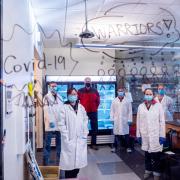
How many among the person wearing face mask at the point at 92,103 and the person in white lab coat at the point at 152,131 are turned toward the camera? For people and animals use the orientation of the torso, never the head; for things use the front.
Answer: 2

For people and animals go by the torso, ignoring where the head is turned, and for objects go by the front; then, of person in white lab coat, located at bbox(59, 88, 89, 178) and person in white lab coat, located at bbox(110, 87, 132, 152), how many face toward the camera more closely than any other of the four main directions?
2

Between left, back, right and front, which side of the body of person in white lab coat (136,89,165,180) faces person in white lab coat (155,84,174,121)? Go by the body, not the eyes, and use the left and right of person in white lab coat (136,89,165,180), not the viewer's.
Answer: back

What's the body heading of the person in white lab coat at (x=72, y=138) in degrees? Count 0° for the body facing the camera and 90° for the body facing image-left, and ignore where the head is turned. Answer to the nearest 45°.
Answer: approximately 0°

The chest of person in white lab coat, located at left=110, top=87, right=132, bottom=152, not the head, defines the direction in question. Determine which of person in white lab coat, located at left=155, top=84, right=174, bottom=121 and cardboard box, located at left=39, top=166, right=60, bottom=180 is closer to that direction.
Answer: the cardboard box

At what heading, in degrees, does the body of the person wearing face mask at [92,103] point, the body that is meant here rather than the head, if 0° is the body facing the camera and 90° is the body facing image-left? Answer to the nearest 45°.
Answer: approximately 0°
